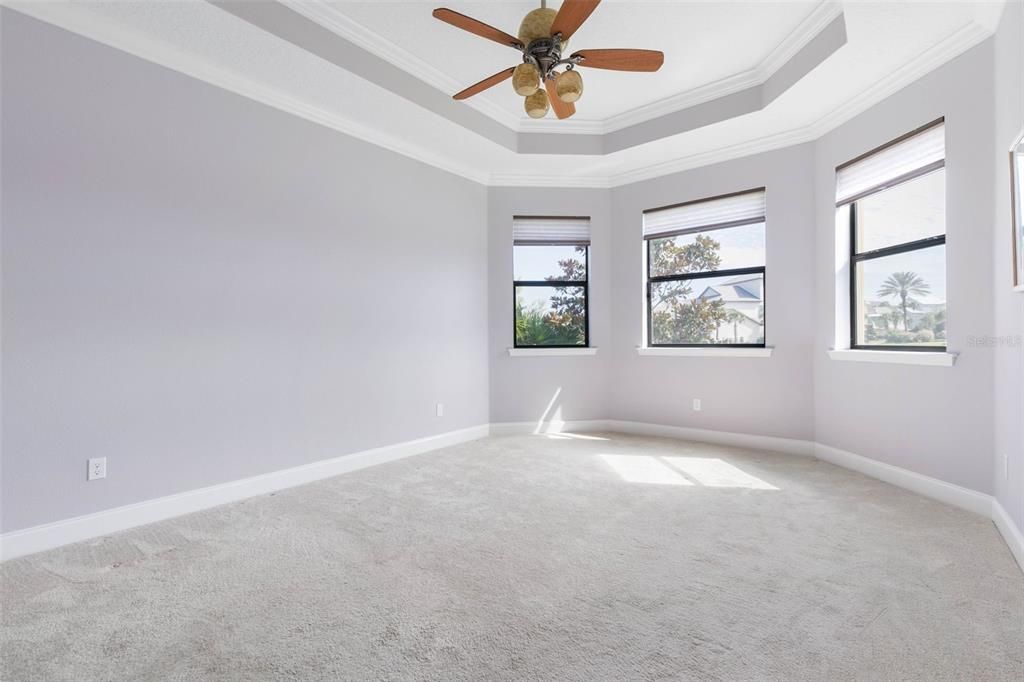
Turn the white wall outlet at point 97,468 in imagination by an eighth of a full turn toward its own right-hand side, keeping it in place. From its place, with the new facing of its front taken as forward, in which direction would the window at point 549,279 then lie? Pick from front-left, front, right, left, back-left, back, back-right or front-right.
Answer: back-left

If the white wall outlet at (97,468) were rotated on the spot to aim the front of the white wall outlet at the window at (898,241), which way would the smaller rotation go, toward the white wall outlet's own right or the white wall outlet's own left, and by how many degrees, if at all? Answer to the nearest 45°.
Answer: approximately 45° to the white wall outlet's own left

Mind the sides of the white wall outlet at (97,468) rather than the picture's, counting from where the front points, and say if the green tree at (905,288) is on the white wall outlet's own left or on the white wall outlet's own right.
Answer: on the white wall outlet's own left

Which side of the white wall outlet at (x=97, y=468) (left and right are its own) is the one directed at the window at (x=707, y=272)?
left

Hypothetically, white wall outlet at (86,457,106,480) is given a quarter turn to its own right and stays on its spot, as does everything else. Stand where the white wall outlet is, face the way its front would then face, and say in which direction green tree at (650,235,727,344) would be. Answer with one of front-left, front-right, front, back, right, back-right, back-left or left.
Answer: back

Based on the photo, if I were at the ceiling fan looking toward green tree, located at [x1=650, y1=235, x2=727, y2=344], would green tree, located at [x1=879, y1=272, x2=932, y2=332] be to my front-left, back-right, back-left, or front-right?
front-right

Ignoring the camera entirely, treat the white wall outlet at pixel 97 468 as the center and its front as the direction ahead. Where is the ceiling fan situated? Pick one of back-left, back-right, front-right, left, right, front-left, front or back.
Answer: front-left
